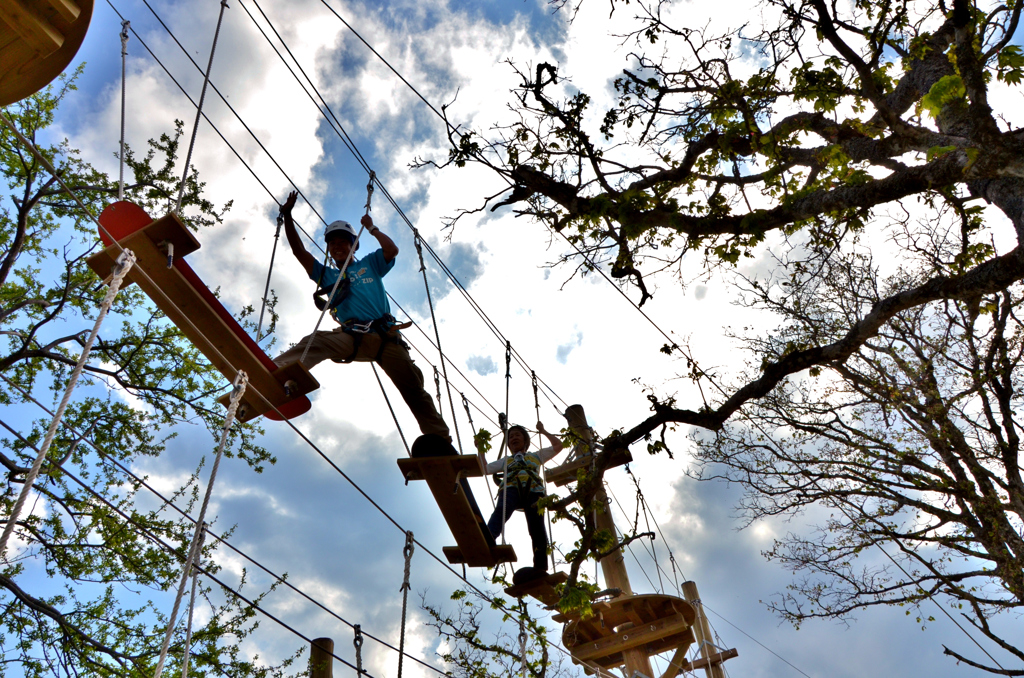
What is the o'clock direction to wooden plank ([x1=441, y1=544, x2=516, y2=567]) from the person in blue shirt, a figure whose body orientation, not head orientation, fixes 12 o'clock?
The wooden plank is roughly at 7 o'clock from the person in blue shirt.

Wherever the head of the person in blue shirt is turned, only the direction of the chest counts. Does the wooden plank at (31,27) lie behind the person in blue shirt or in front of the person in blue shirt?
in front

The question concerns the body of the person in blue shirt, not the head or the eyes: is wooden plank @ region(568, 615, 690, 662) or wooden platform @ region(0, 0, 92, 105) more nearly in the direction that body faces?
the wooden platform

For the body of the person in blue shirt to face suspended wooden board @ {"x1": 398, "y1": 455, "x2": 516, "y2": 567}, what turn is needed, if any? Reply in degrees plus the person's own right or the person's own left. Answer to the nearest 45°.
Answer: approximately 135° to the person's own left

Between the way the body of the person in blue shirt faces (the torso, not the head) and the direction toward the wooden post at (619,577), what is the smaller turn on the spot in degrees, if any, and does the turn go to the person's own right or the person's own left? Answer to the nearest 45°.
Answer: approximately 135° to the person's own left

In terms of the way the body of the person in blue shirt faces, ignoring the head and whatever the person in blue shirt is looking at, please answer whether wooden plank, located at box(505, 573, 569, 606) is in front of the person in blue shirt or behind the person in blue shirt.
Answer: behind

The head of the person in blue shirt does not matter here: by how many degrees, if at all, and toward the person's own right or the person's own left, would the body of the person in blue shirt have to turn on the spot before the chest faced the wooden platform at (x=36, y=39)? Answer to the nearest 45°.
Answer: approximately 45° to the person's own right

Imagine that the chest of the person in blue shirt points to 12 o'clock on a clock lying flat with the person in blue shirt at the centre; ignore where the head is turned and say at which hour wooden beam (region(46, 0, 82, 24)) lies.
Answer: The wooden beam is roughly at 1 o'clock from the person in blue shirt.

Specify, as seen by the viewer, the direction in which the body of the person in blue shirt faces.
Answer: toward the camera
